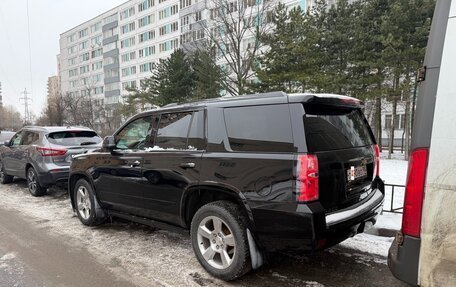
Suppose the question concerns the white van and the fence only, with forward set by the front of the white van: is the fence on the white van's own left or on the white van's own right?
on the white van's own left

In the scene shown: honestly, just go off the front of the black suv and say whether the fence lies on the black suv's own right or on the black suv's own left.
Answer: on the black suv's own right

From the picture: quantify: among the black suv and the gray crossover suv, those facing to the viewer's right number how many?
0

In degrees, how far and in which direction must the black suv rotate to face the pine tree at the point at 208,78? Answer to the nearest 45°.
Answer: approximately 45° to its right

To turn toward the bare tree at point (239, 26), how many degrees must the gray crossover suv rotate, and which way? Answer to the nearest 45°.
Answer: approximately 90° to its right

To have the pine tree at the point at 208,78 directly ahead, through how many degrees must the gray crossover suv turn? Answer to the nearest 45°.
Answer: approximately 90° to its right

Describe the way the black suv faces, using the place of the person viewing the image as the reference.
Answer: facing away from the viewer and to the left of the viewer

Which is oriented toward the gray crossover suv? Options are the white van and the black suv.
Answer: the black suv

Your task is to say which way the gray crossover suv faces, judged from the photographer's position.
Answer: facing away from the viewer and to the left of the viewer

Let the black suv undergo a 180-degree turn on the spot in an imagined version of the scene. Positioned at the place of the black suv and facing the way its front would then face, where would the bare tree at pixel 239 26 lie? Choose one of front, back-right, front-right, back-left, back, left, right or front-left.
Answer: back-left
